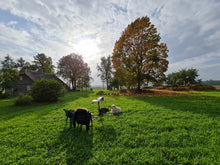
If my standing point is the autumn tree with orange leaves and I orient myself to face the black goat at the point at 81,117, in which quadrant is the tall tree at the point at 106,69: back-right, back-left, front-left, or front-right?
back-right
